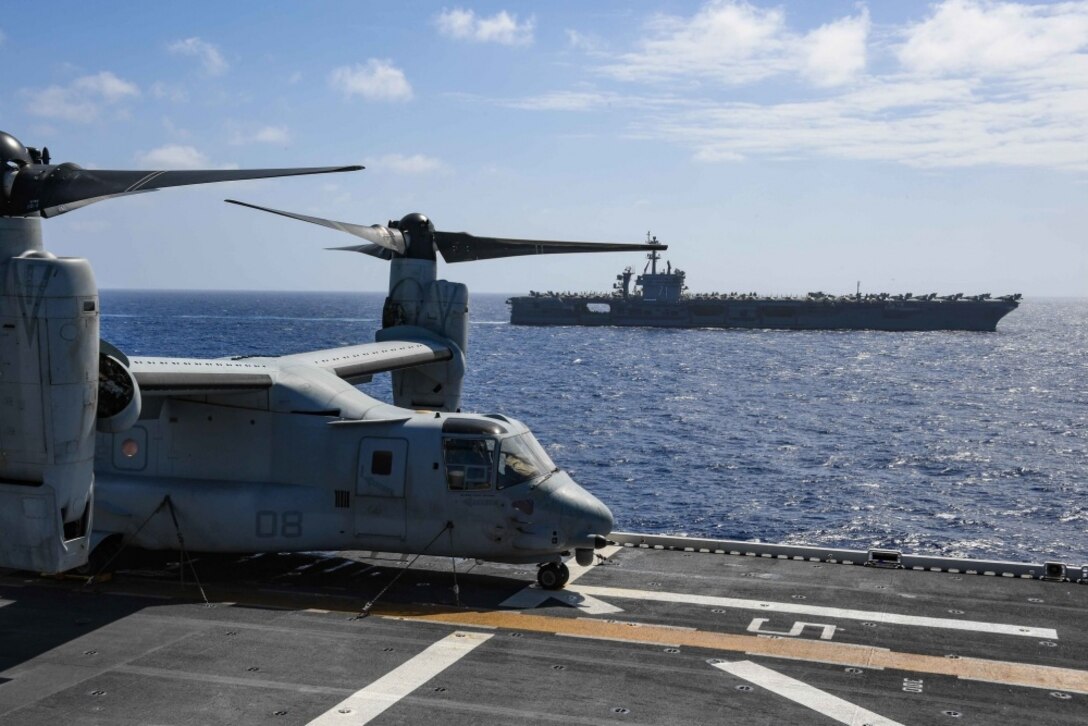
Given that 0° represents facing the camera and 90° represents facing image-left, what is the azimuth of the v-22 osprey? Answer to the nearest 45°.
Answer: approximately 315°
